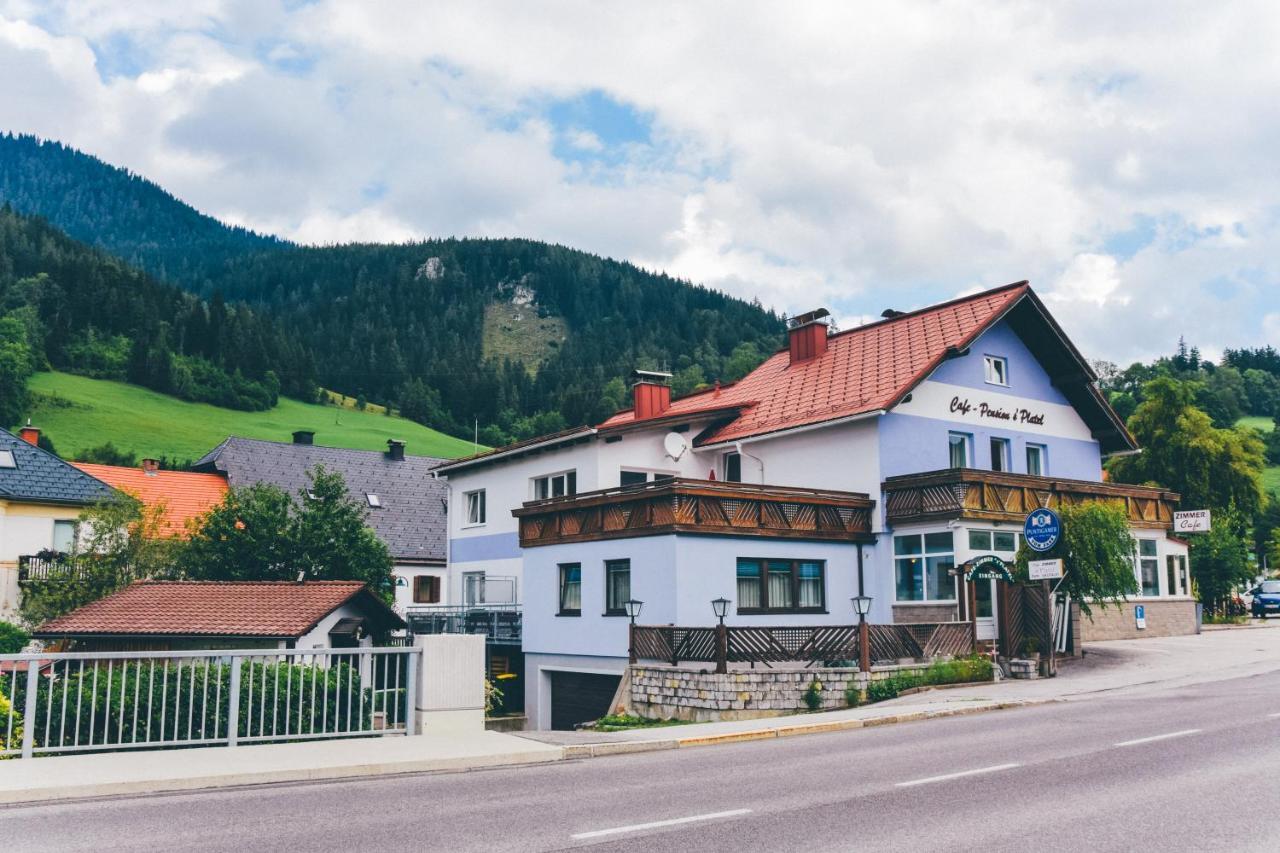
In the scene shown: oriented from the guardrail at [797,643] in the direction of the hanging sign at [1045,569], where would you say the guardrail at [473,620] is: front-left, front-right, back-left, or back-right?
back-left

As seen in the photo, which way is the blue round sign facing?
toward the camera

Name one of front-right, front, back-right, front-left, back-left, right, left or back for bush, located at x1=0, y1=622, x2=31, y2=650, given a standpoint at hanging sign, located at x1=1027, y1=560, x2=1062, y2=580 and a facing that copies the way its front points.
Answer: right

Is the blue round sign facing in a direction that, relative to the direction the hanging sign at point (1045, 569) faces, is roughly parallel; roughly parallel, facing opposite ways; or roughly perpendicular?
roughly parallel

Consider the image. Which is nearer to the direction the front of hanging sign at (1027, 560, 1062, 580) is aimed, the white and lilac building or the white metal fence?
the white metal fence

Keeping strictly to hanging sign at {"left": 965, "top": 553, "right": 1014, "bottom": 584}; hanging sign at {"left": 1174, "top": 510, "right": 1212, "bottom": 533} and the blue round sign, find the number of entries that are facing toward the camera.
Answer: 3

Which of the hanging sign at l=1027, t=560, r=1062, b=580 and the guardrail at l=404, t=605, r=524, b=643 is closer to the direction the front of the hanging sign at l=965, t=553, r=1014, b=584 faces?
the hanging sign

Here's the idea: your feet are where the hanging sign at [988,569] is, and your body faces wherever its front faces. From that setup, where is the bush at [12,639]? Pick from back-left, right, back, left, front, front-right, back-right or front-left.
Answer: right

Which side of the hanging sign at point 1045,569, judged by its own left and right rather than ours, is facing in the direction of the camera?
front

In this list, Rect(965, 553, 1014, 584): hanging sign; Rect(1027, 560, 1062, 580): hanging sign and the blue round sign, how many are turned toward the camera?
3

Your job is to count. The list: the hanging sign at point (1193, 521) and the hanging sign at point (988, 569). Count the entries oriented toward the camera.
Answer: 2
